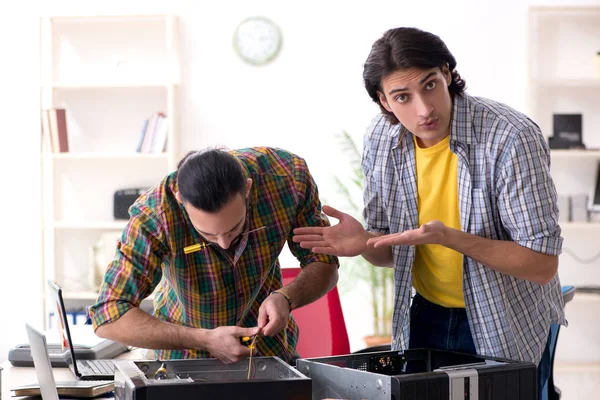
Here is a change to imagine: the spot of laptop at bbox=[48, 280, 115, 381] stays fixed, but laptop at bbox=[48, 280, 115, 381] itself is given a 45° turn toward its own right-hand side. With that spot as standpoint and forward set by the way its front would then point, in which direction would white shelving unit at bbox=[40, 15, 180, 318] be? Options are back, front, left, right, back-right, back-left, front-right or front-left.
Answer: back-left

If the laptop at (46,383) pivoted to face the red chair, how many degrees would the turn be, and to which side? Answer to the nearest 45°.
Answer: approximately 45° to its left

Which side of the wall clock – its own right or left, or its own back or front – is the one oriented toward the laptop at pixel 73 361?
front

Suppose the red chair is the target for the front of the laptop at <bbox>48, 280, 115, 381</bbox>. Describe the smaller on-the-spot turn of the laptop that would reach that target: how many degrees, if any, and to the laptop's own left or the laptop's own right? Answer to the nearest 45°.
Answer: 0° — it already faces it

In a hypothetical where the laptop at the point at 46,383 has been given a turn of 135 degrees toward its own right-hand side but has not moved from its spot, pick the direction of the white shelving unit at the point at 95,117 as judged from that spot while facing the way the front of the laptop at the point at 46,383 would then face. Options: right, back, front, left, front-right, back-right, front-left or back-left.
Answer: back-right

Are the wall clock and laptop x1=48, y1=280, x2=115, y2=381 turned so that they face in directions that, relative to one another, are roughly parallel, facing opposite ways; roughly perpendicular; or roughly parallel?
roughly perpendicular

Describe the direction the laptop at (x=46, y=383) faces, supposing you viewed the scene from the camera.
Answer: facing to the right of the viewer

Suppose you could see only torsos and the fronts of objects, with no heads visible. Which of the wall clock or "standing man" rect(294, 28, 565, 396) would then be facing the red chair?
the wall clock

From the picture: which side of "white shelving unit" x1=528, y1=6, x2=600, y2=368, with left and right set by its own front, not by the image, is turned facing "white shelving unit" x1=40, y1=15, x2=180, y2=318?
right

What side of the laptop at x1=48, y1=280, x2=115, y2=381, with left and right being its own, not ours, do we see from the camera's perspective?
right

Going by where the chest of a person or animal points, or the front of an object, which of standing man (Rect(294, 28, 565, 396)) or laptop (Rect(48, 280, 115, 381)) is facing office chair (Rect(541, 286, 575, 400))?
the laptop

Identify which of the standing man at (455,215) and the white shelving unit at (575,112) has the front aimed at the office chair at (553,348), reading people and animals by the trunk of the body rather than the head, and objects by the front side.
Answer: the white shelving unit

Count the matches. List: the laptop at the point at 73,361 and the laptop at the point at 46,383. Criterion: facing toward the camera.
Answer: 0

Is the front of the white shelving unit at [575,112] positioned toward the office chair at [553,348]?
yes
